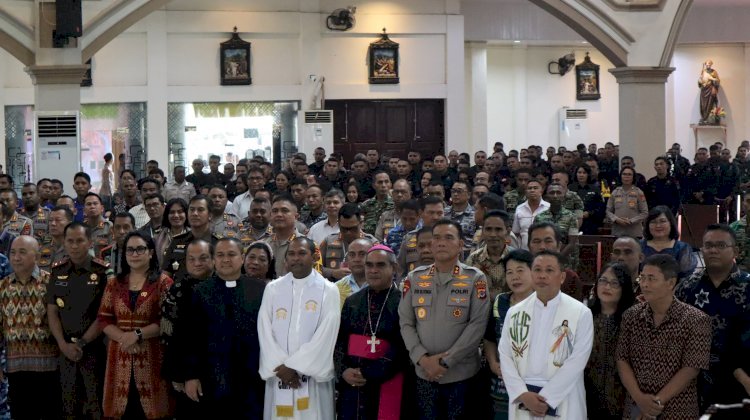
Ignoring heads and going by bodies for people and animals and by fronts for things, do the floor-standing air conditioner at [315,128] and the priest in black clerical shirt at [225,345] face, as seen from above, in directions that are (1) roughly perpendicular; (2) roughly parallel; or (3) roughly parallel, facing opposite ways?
roughly parallel

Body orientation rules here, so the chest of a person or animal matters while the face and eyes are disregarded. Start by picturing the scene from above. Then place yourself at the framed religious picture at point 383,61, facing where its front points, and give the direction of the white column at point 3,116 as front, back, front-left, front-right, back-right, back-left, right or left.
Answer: right

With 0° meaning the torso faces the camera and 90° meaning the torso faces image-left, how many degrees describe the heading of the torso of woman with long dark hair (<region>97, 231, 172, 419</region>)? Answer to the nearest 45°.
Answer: approximately 0°

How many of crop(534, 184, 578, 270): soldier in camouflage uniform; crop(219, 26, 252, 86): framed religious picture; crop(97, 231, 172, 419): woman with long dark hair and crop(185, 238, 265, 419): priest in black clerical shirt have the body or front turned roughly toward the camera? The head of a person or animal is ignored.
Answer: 4

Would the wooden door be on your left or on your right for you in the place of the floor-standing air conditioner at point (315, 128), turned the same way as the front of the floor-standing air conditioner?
on your left

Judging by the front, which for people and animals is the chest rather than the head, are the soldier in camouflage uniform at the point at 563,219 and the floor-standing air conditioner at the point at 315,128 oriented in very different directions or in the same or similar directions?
same or similar directions

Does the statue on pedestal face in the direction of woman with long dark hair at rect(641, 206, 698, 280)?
yes

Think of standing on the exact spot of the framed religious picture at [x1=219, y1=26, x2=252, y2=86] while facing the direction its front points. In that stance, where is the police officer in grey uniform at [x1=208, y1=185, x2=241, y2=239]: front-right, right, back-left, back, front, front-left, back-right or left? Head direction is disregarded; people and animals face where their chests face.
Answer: front

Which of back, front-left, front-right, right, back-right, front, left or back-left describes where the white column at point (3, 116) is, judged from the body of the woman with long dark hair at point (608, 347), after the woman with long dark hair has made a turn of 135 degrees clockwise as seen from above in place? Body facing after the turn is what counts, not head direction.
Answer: front

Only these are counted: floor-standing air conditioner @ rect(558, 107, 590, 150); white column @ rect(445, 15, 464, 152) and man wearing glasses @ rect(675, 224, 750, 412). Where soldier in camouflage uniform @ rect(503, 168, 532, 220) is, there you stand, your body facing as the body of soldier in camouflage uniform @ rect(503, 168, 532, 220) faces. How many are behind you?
2

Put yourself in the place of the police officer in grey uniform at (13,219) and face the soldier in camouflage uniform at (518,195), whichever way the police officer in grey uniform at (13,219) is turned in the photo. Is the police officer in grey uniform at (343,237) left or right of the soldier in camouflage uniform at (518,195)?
right

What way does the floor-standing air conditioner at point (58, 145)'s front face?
toward the camera

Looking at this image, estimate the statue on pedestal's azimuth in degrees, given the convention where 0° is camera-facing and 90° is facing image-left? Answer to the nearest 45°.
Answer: approximately 0°

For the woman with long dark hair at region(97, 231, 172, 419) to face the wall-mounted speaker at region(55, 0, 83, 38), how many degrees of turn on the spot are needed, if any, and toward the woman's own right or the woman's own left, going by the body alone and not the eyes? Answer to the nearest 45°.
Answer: approximately 180°

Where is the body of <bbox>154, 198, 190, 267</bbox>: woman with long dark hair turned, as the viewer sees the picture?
toward the camera

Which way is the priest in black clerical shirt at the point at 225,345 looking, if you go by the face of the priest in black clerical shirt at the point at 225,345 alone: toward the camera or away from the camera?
toward the camera

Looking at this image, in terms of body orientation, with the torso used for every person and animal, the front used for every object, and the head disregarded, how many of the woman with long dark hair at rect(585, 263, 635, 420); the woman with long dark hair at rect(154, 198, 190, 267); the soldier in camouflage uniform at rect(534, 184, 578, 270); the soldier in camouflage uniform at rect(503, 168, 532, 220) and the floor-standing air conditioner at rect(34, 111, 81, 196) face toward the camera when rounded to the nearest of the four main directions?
5

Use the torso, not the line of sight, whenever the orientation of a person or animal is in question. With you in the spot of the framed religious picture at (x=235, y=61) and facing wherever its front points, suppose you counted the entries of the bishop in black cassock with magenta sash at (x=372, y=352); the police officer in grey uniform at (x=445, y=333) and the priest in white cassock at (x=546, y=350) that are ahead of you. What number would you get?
3
